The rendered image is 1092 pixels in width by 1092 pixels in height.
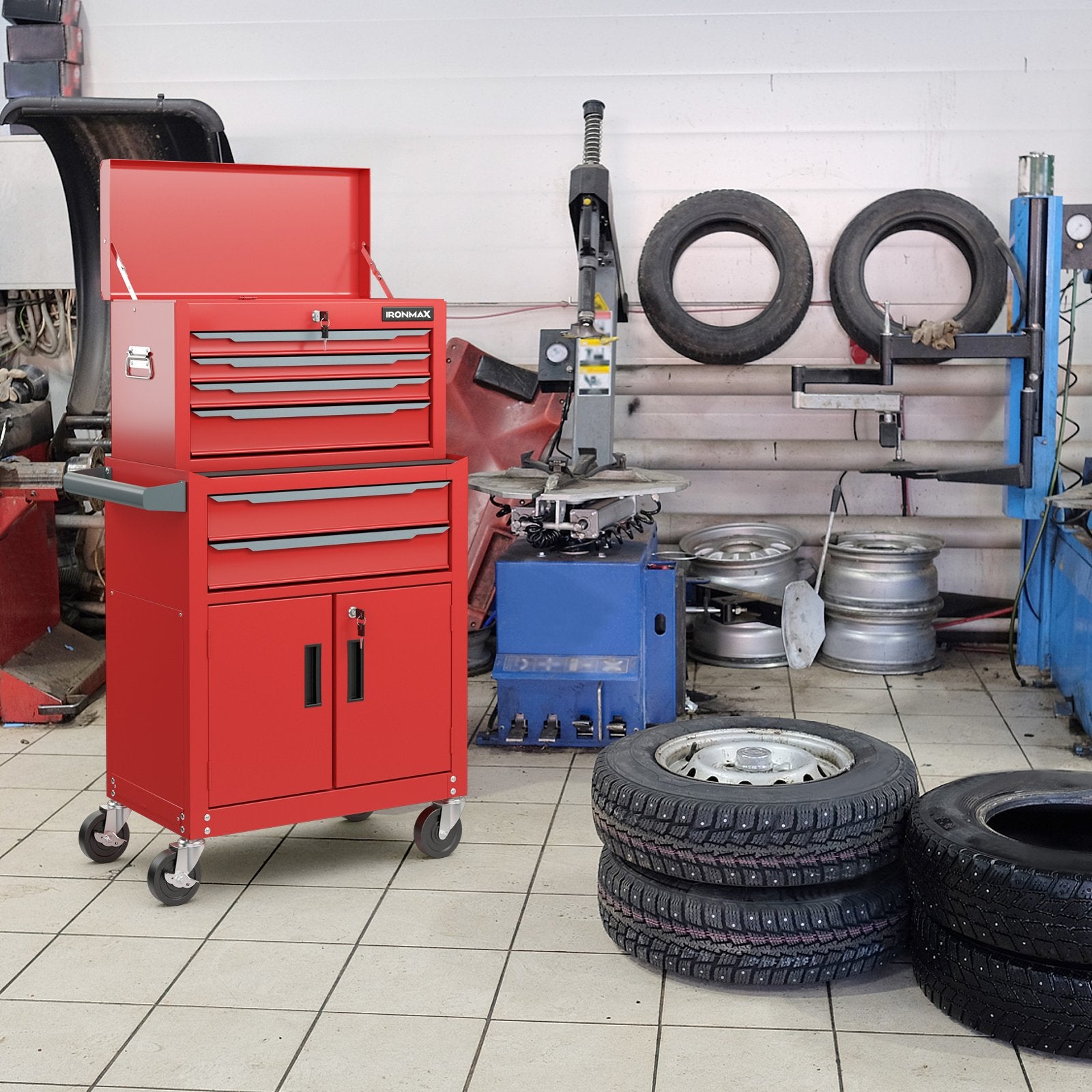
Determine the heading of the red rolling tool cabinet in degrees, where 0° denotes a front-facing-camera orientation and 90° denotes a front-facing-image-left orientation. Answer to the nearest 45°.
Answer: approximately 315°

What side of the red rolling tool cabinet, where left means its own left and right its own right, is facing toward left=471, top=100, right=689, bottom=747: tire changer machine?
left

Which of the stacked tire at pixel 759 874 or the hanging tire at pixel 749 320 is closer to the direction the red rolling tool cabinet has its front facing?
the stacked tire

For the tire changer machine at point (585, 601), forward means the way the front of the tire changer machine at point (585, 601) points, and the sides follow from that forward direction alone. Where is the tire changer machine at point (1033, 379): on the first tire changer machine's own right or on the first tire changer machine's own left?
on the first tire changer machine's own left

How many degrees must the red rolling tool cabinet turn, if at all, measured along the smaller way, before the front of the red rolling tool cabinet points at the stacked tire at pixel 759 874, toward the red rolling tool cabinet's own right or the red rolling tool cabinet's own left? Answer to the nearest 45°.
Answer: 0° — it already faces it

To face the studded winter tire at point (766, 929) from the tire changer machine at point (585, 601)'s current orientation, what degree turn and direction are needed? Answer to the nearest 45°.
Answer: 0° — it already faces it

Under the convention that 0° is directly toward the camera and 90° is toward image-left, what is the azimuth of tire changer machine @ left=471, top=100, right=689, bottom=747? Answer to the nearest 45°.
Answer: approximately 0°

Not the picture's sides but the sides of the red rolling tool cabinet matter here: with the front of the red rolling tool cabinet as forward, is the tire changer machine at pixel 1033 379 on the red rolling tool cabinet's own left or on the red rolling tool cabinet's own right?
on the red rolling tool cabinet's own left

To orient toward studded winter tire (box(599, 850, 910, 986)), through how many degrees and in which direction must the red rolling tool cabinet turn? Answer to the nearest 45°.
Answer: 0° — it already faces it
